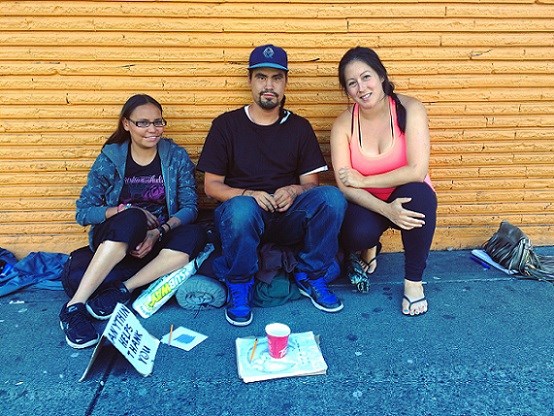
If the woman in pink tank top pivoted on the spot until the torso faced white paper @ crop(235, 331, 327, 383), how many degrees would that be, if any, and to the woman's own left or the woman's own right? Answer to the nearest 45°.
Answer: approximately 45° to the woman's own right

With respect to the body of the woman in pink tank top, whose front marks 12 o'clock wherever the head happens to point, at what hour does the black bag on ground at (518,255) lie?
The black bag on ground is roughly at 8 o'clock from the woman in pink tank top.

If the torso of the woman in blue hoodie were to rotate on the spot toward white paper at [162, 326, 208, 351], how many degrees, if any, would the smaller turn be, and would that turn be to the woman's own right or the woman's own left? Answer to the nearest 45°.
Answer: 0° — they already face it

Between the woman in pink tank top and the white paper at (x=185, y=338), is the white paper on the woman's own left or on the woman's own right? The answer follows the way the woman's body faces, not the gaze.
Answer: on the woman's own right

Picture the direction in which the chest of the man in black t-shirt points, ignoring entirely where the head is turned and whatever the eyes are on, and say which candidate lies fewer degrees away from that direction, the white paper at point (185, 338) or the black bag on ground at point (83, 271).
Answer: the white paper

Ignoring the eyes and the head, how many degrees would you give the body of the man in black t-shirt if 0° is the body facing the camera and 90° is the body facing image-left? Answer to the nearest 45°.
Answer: approximately 0°
